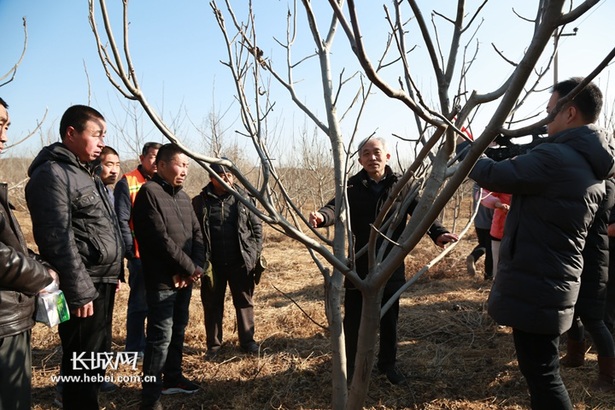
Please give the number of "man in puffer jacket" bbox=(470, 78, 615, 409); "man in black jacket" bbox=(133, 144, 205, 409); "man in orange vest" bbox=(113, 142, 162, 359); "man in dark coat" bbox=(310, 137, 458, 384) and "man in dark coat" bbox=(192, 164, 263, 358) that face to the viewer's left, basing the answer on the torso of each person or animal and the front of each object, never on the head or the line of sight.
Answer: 1

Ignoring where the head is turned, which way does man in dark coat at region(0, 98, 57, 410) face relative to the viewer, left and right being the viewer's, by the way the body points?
facing to the right of the viewer

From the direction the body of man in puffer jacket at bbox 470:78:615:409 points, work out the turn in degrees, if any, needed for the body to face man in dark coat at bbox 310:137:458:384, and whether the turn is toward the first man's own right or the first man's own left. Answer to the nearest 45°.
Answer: approximately 45° to the first man's own right

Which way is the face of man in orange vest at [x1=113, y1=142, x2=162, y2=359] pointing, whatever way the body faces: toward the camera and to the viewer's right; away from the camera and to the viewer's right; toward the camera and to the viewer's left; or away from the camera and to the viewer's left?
toward the camera and to the viewer's right

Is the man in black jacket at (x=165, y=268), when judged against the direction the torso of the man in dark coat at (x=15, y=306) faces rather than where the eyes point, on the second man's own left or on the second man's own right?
on the second man's own left

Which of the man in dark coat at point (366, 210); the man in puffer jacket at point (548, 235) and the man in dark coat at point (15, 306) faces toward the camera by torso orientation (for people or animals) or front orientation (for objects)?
the man in dark coat at point (366, 210)

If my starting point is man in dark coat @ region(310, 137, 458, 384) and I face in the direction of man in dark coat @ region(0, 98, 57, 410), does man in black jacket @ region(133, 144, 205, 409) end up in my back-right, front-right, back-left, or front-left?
front-right

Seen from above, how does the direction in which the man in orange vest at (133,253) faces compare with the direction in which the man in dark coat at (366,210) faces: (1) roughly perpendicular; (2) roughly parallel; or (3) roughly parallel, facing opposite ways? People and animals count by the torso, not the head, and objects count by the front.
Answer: roughly perpendicular

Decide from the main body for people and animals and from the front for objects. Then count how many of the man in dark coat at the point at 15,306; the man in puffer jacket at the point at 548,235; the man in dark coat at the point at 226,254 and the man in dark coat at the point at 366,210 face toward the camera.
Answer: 2

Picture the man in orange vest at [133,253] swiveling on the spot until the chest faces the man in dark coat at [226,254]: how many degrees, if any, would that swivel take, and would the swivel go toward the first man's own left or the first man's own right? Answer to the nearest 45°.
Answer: approximately 45° to the first man's own left

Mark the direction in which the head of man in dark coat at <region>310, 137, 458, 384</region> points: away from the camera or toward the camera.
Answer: toward the camera

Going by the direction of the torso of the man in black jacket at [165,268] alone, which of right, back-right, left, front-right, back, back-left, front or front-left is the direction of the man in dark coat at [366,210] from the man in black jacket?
front-left

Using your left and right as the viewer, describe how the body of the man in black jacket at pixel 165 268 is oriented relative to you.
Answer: facing the viewer and to the right of the viewer

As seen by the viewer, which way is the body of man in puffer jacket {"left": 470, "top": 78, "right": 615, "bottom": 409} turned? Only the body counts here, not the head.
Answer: to the viewer's left

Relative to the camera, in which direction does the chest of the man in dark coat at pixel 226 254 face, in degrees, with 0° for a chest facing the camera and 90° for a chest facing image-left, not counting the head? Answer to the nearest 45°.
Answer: approximately 0°

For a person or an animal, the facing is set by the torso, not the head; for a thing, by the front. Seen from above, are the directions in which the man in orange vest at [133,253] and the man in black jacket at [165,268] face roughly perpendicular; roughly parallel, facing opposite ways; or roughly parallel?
roughly parallel

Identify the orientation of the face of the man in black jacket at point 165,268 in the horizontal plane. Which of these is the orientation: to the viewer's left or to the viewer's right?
to the viewer's right
